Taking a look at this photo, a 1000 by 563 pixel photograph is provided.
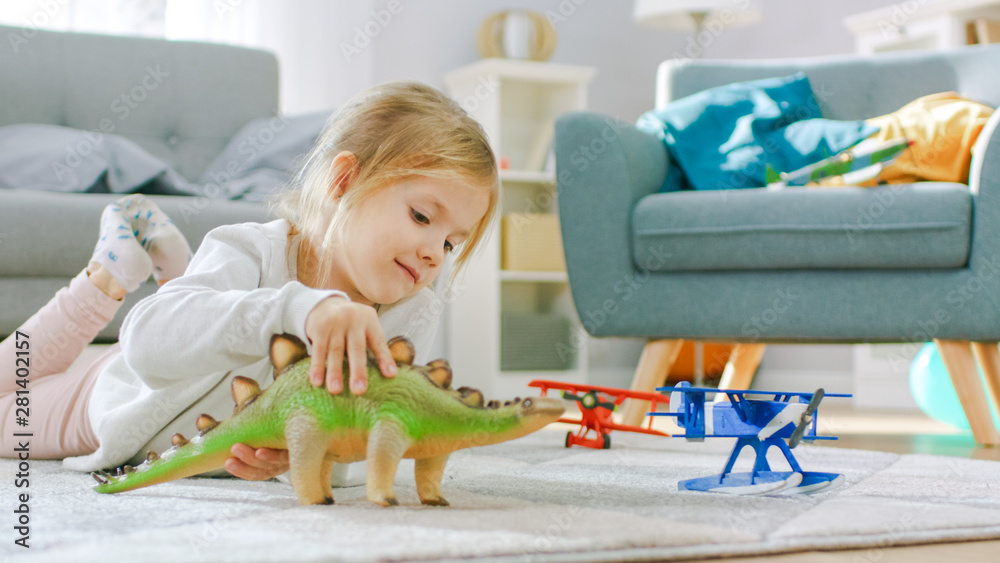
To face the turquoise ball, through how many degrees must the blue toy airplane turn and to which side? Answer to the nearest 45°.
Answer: approximately 135° to its left

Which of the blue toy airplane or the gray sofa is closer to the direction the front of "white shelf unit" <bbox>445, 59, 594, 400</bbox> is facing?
the blue toy airplane

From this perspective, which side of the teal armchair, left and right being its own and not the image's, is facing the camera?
front

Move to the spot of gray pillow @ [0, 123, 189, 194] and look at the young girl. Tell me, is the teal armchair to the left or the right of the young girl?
left

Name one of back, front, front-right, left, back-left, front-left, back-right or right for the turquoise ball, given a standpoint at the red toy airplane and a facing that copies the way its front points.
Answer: back

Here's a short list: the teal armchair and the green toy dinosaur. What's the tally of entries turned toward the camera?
1

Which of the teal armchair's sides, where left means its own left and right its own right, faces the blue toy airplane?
front

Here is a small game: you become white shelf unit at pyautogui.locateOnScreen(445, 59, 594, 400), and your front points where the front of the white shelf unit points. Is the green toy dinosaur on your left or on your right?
on your right

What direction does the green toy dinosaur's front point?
to the viewer's right

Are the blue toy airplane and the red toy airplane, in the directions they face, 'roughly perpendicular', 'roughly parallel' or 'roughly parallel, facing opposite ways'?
roughly perpendicular

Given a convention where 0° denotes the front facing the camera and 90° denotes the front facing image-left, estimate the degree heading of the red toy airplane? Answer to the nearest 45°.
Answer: approximately 45°

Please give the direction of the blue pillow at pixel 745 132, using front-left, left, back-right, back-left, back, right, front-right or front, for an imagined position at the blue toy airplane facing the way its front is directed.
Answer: back-left
